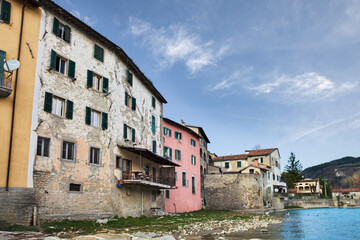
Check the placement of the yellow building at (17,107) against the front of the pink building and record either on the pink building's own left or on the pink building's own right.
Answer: on the pink building's own right

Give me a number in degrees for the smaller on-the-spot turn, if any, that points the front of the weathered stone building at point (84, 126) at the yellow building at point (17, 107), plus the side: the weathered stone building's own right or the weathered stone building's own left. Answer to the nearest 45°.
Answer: approximately 90° to the weathered stone building's own right

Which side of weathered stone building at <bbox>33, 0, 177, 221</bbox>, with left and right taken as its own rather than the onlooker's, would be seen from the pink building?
left

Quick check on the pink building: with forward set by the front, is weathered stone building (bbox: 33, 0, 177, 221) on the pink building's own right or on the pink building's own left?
on the pink building's own right
